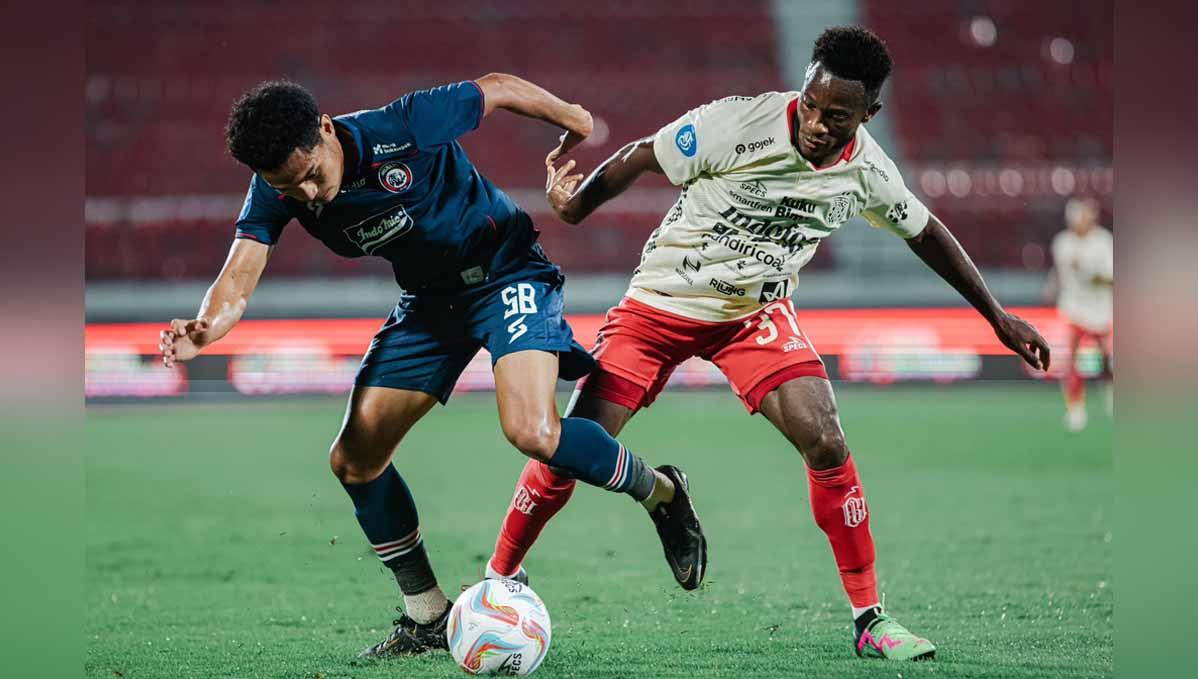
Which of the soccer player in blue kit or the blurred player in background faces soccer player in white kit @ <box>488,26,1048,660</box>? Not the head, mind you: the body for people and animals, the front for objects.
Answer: the blurred player in background

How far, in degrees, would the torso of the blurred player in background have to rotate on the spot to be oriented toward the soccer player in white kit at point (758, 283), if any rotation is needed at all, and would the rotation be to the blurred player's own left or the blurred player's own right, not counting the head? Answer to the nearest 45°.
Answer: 0° — they already face them

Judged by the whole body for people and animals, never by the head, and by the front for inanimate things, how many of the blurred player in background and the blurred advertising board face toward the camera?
2

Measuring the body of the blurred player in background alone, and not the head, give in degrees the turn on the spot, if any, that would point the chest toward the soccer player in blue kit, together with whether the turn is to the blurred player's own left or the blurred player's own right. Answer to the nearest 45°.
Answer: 0° — they already face them

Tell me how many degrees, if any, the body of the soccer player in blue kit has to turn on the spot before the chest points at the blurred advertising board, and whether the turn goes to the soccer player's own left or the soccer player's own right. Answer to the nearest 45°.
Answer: approximately 135° to the soccer player's own right

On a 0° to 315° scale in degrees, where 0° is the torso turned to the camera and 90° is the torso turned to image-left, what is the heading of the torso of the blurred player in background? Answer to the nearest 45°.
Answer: approximately 0°

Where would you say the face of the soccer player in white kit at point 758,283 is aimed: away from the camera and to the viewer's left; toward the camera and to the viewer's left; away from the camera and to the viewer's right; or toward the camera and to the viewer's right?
toward the camera and to the viewer's left

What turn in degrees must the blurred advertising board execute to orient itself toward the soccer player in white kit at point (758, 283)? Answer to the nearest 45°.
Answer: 0° — it already faces them

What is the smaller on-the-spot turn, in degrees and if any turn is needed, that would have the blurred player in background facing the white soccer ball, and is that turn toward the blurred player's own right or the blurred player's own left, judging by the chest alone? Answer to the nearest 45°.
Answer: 0° — they already face it

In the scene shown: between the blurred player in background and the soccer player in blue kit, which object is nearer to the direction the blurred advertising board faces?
the soccer player in blue kit

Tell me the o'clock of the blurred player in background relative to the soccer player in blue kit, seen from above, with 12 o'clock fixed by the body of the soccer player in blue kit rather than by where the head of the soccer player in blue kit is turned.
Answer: The blurred player in background is roughly at 6 o'clock from the soccer player in blue kit.
